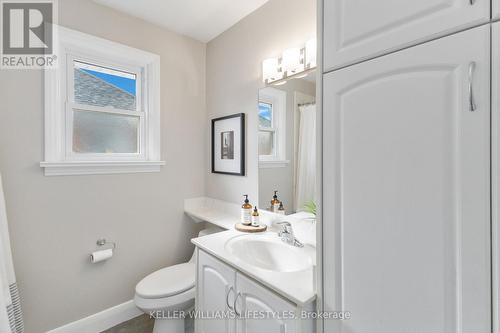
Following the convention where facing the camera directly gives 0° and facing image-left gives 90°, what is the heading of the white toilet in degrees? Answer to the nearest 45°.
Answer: approximately 45°

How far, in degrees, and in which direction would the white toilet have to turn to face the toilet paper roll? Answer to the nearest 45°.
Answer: approximately 90° to its right

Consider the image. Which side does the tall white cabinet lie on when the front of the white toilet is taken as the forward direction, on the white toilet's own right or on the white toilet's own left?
on the white toilet's own left

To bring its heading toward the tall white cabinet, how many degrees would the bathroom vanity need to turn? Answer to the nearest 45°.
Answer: approximately 90° to its left

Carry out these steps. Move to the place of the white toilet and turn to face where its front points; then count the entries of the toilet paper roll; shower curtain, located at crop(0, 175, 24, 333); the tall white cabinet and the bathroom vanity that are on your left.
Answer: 2

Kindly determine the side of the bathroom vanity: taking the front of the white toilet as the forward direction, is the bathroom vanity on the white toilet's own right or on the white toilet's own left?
on the white toilet's own left
